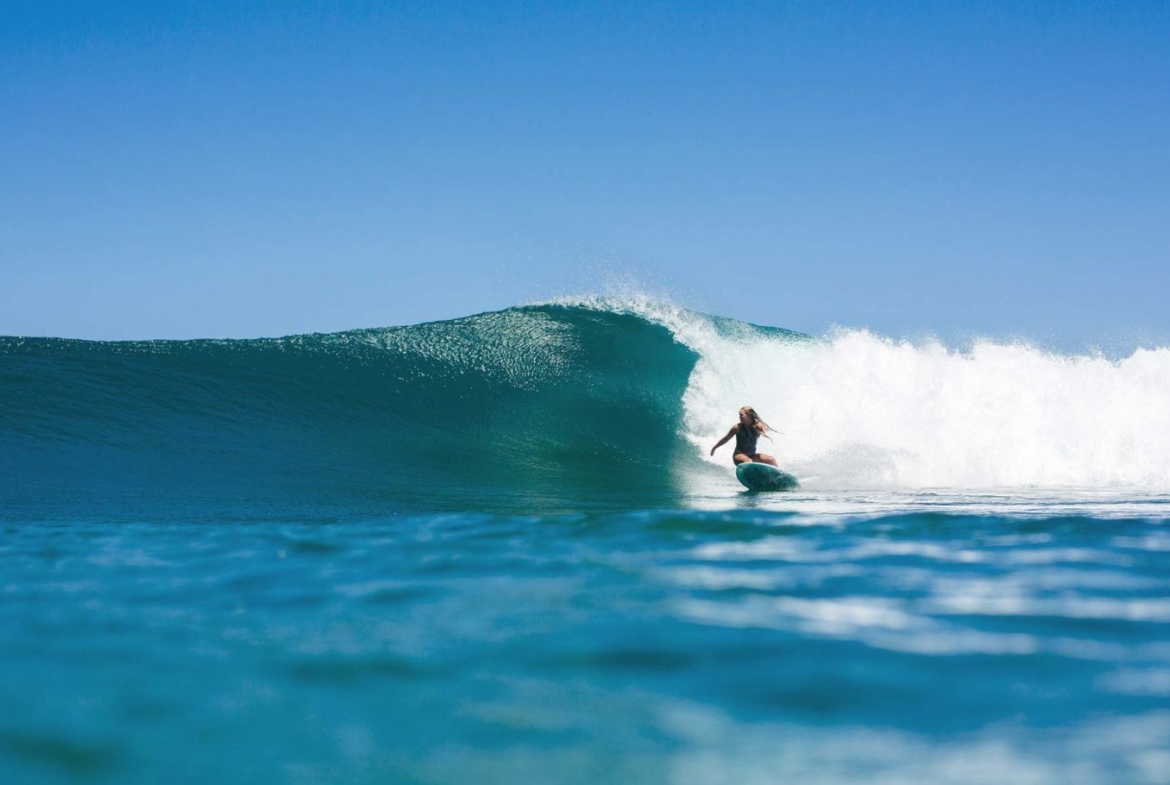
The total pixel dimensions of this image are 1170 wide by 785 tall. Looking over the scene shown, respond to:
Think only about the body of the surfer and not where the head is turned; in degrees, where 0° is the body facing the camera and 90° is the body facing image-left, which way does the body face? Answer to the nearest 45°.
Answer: approximately 0°
